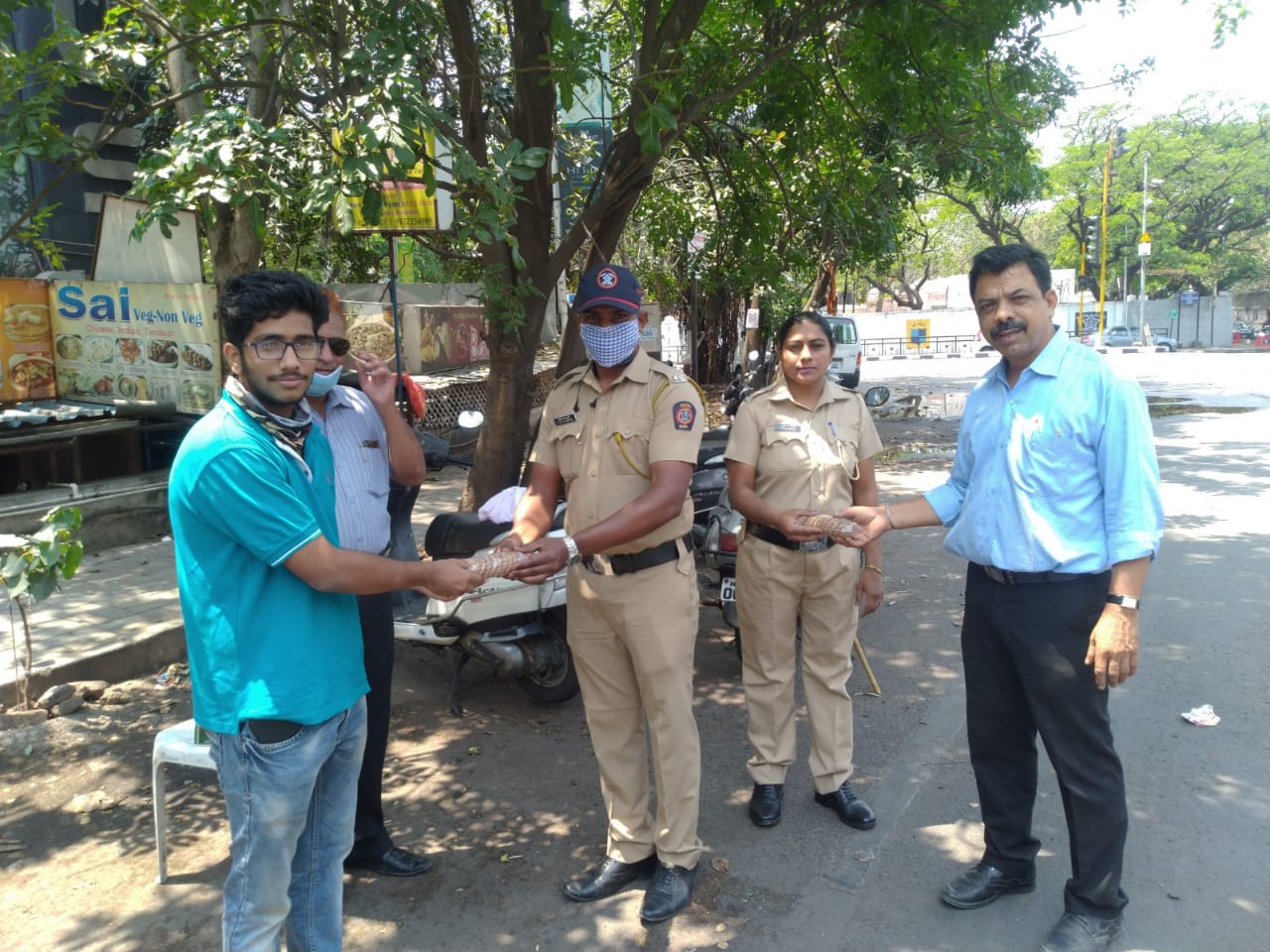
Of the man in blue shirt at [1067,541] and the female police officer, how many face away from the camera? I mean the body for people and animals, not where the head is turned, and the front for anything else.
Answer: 0

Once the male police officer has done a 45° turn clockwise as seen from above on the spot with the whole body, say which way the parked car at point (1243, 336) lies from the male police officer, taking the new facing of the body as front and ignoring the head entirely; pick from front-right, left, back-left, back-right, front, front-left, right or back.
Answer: back-right

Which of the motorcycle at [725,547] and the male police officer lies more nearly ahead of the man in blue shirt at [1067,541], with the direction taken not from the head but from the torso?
the male police officer

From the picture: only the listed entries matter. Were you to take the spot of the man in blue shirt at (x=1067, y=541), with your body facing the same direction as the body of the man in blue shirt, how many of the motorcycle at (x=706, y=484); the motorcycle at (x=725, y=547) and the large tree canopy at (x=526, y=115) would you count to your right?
3

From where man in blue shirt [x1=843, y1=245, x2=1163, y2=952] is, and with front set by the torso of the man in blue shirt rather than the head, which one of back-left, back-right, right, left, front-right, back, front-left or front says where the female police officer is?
right

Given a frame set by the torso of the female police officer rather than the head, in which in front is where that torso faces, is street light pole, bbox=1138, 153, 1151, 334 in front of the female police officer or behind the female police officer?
behind

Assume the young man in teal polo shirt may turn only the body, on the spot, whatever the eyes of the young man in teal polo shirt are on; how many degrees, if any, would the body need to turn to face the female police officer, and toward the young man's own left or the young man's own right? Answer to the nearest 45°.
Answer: approximately 90° to the young man's own left
